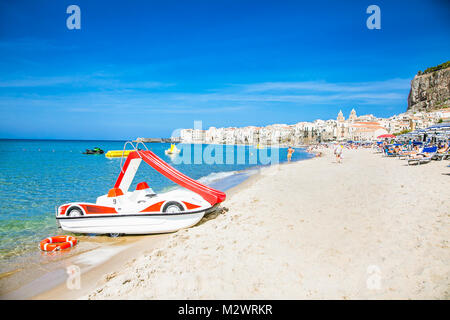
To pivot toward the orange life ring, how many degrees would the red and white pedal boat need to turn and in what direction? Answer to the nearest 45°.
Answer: approximately 180°

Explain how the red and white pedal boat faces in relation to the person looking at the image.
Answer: facing to the right of the viewer

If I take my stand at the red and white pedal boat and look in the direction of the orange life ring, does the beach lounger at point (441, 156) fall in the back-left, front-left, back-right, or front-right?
back-right

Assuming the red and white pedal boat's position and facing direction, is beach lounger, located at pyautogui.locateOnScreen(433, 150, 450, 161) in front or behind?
in front

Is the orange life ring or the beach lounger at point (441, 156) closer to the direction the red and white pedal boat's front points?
the beach lounger

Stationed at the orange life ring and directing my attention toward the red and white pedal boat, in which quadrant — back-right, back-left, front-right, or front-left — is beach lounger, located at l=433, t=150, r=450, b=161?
front-left

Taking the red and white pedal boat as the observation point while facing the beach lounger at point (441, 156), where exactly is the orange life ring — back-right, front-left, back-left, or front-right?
back-left
